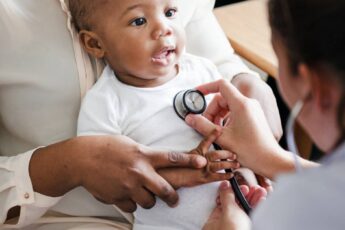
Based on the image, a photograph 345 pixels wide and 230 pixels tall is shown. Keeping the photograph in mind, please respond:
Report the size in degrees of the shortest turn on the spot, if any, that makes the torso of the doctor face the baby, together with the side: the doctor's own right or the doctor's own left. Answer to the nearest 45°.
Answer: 0° — they already face them

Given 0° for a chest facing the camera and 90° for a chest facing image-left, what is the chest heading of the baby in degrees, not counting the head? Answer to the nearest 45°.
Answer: approximately 315°

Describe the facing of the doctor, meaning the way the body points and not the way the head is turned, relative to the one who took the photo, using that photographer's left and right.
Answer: facing away from the viewer and to the left of the viewer

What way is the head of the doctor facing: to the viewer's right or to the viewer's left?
to the viewer's left

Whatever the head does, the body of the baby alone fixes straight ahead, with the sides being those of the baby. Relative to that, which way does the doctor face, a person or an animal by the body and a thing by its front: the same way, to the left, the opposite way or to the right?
the opposite way
